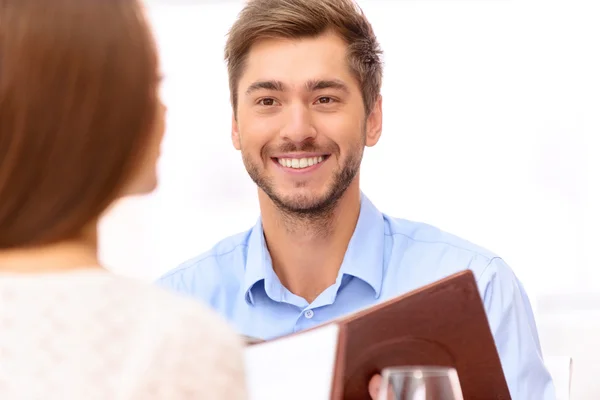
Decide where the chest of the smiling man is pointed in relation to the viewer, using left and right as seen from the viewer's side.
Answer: facing the viewer

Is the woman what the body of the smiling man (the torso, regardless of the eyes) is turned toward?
yes

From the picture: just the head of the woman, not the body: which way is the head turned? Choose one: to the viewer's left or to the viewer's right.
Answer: to the viewer's right

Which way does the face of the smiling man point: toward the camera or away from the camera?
toward the camera
